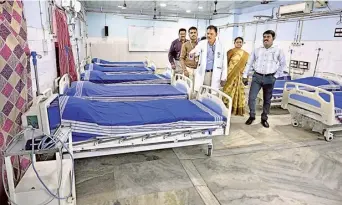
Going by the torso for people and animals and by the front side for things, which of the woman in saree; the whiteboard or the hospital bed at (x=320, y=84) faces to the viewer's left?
the hospital bed

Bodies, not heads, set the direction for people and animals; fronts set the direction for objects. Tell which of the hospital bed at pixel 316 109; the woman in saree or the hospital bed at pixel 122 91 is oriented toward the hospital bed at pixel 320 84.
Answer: the hospital bed at pixel 122 91

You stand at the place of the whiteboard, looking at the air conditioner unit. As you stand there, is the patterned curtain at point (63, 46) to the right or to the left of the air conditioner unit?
right

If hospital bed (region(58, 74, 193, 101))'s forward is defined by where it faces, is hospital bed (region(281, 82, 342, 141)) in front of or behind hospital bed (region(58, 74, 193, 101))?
in front

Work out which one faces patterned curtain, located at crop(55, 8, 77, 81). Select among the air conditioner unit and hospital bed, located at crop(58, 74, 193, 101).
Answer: the air conditioner unit

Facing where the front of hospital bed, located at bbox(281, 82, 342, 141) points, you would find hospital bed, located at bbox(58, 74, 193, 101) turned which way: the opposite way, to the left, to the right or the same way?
the opposite way

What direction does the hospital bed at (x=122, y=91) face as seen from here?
to the viewer's right

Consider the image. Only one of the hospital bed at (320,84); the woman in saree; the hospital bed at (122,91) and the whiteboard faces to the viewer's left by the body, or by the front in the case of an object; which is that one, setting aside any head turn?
the hospital bed at (320,84)

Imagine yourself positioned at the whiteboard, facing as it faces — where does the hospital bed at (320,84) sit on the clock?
The hospital bed is roughly at 11 o'clock from the whiteboard.
